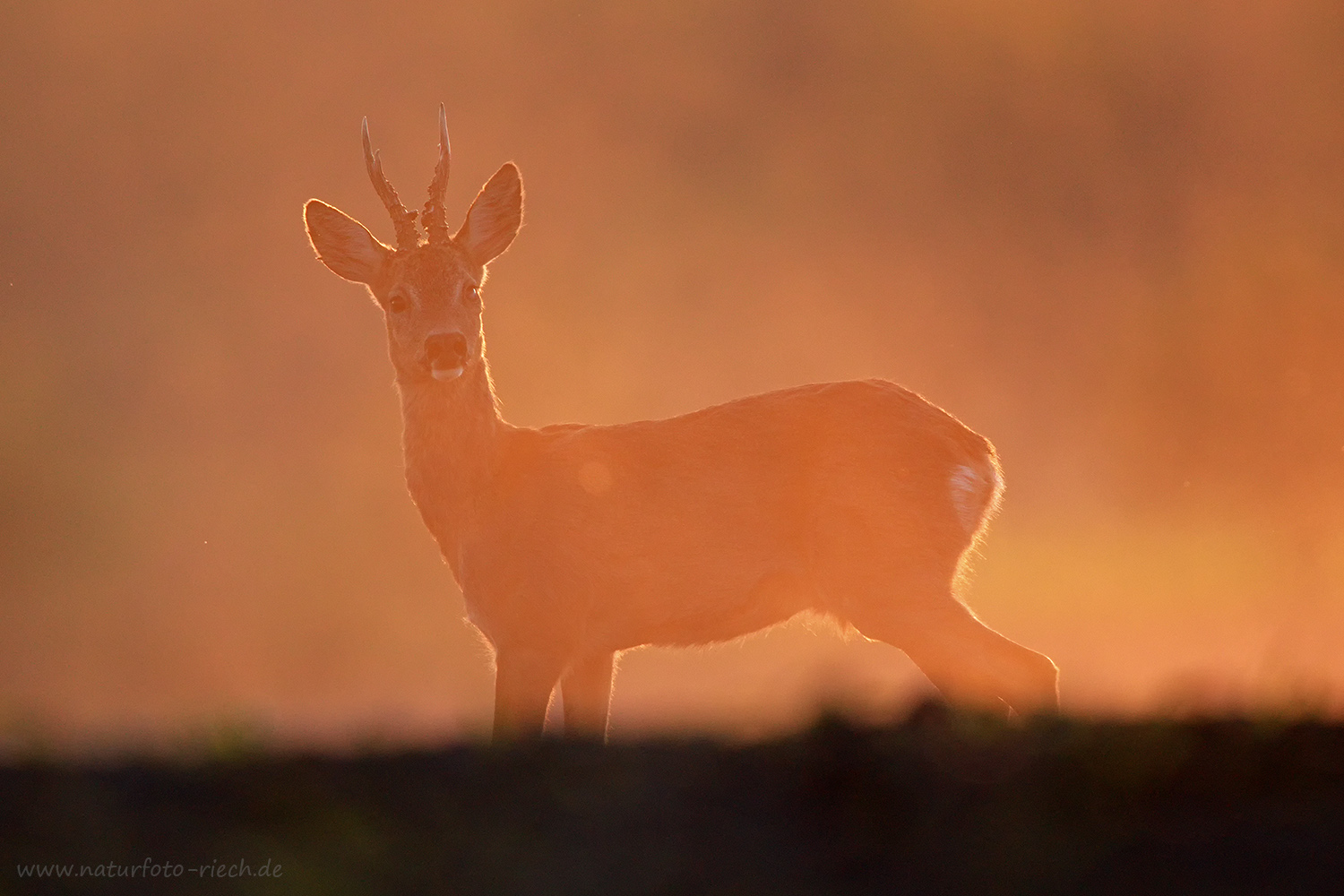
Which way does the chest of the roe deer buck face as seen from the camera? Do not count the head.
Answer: to the viewer's left
